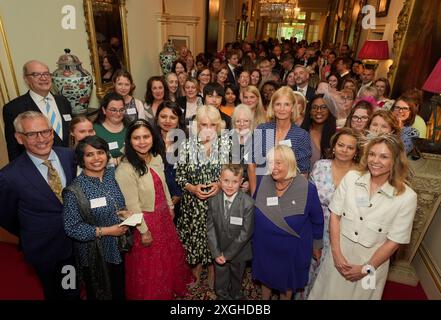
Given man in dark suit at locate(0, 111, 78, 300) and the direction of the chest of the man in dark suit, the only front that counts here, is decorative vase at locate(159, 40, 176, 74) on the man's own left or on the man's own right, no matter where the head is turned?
on the man's own left

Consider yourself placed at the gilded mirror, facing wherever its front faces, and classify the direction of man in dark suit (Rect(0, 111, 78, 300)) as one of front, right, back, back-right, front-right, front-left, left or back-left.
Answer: front-right

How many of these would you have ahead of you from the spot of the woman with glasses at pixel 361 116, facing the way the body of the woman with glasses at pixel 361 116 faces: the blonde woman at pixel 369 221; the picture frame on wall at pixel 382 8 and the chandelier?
1

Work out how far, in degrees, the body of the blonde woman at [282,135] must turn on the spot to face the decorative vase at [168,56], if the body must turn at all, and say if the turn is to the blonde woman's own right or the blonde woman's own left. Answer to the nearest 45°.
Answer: approximately 135° to the blonde woman's own right

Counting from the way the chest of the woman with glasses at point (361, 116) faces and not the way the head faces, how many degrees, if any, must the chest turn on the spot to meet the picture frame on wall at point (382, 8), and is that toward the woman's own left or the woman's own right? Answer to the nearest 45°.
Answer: approximately 180°

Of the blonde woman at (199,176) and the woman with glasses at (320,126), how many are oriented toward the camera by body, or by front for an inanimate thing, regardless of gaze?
2

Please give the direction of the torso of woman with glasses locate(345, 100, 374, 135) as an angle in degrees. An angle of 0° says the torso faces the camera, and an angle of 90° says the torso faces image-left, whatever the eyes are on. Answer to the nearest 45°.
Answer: approximately 0°

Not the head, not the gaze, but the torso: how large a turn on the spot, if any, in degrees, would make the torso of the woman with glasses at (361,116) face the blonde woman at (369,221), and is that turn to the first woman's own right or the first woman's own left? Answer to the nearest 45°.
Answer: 0° — they already face them

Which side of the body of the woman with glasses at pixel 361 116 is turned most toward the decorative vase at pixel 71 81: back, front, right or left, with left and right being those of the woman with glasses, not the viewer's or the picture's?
right
